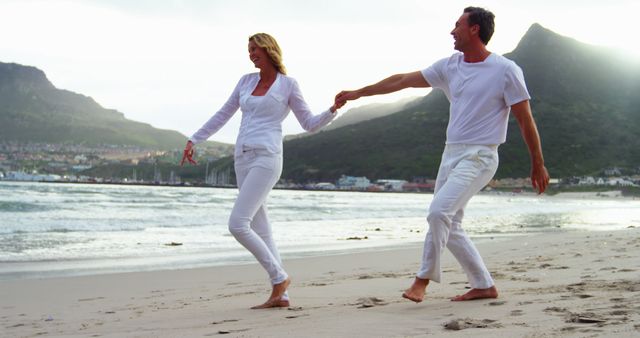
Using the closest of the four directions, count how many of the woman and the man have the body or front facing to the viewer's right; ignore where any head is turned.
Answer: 0

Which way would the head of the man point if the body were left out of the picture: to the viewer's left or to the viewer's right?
to the viewer's left

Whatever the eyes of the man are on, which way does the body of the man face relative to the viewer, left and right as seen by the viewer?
facing the viewer and to the left of the viewer

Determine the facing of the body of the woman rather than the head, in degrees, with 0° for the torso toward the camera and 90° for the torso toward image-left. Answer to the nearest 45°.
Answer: approximately 45°

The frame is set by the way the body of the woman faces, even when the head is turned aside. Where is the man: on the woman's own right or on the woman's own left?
on the woman's own left

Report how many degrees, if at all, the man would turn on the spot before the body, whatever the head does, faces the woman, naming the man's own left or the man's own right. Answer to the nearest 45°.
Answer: approximately 45° to the man's own right
